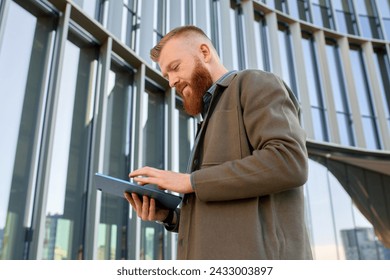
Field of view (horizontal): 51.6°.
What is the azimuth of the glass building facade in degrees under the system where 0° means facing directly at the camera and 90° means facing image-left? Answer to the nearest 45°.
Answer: approximately 315°

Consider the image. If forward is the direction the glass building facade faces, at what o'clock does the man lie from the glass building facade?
The man is roughly at 1 o'clock from the glass building facade.

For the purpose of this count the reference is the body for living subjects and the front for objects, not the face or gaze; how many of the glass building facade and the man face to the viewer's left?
1

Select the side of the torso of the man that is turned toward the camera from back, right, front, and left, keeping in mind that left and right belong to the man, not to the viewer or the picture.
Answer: left

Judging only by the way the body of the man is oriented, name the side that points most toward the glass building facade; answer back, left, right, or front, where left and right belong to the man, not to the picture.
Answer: right
